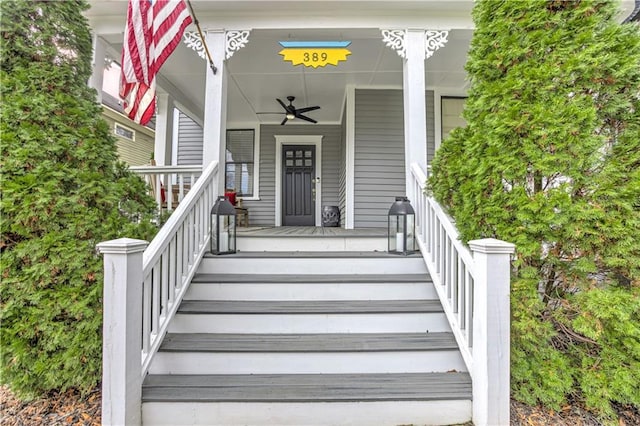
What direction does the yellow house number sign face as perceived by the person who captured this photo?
facing the viewer

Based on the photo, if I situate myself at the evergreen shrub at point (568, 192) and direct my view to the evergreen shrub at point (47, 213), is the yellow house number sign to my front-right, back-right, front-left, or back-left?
front-right

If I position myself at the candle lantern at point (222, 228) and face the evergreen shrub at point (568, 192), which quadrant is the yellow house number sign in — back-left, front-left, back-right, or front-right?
front-left

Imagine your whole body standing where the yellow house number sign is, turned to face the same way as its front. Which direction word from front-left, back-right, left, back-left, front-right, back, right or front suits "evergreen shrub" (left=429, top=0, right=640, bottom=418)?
front-left

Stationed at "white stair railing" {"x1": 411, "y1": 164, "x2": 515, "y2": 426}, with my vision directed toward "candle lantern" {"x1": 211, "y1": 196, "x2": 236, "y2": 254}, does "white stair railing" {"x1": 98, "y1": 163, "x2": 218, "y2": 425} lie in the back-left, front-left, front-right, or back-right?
front-left
